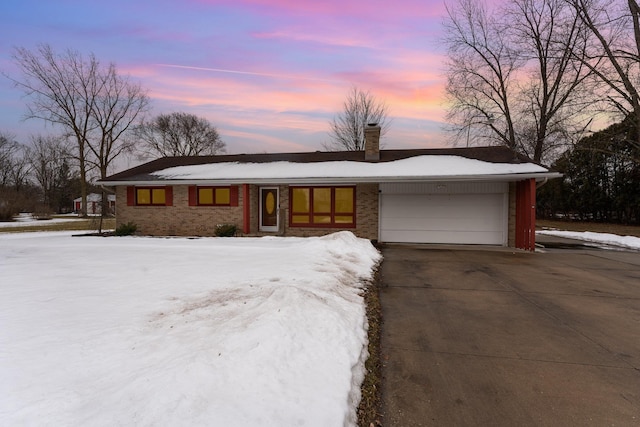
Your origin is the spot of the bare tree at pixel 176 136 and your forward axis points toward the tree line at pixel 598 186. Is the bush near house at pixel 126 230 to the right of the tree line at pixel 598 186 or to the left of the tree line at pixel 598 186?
right

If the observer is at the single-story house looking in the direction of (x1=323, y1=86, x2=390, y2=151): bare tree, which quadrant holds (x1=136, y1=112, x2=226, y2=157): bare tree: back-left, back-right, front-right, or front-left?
front-left

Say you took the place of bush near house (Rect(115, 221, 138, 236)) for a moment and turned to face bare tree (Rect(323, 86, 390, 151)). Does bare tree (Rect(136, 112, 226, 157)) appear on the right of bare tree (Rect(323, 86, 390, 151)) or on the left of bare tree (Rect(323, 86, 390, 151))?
left

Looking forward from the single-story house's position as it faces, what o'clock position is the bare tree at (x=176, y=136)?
The bare tree is roughly at 5 o'clock from the single-story house.

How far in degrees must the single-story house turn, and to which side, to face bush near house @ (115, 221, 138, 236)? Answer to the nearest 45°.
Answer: approximately 90° to its right

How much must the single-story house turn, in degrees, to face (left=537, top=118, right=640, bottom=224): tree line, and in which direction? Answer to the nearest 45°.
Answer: approximately 135° to its left

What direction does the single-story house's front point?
toward the camera

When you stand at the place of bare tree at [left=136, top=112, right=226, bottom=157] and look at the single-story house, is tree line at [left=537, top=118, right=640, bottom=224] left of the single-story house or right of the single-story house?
left

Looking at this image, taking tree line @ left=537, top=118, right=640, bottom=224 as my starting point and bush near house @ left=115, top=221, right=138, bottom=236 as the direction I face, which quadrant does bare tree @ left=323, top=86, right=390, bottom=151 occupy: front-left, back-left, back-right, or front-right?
front-right

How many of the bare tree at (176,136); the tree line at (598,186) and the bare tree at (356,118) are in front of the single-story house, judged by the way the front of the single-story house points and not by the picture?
0

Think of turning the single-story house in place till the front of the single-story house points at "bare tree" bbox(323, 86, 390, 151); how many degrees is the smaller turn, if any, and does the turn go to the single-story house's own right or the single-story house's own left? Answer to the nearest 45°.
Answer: approximately 180°
